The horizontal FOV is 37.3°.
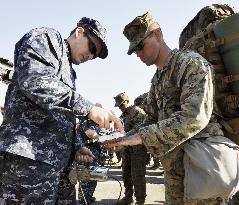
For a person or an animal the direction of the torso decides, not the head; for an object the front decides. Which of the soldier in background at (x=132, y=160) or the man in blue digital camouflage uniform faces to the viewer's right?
the man in blue digital camouflage uniform

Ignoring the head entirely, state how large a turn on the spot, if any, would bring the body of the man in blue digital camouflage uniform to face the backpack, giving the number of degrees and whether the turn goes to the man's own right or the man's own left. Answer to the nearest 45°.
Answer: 0° — they already face it

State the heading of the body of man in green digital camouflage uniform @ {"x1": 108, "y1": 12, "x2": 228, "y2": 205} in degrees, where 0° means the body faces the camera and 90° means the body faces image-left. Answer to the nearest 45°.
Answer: approximately 45°

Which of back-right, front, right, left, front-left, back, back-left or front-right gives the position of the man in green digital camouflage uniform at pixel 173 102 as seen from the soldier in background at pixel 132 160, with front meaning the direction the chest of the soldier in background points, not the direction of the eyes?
front-left

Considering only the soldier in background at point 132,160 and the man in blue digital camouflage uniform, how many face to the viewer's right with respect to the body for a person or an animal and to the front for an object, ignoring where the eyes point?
1

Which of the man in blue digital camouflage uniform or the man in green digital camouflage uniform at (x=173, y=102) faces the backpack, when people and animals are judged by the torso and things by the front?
the man in blue digital camouflage uniform

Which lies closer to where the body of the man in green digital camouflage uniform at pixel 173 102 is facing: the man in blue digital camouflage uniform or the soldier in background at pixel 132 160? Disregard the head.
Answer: the man in blue digital camouflage uniform

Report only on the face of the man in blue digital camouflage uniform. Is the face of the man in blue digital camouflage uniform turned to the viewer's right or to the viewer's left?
to the viewer's right

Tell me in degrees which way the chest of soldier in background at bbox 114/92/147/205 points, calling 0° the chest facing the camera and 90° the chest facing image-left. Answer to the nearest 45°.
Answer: approximately 45°

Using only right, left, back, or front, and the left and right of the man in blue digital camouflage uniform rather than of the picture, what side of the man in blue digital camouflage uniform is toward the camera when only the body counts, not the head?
right
